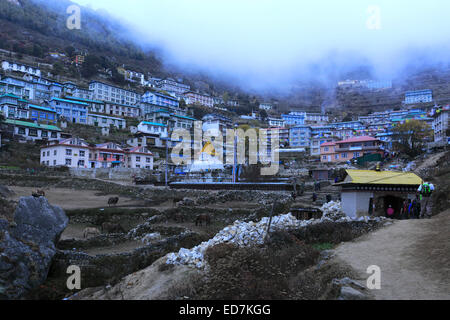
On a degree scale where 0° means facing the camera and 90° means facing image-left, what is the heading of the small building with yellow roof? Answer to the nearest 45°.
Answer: approximately 315°

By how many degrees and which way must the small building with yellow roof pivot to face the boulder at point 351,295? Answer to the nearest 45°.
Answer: approximately 45° to its right

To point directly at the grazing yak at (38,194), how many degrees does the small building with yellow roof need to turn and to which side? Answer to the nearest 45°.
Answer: approximately 135° to its right

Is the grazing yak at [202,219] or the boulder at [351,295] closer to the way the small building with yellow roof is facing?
the boulder
